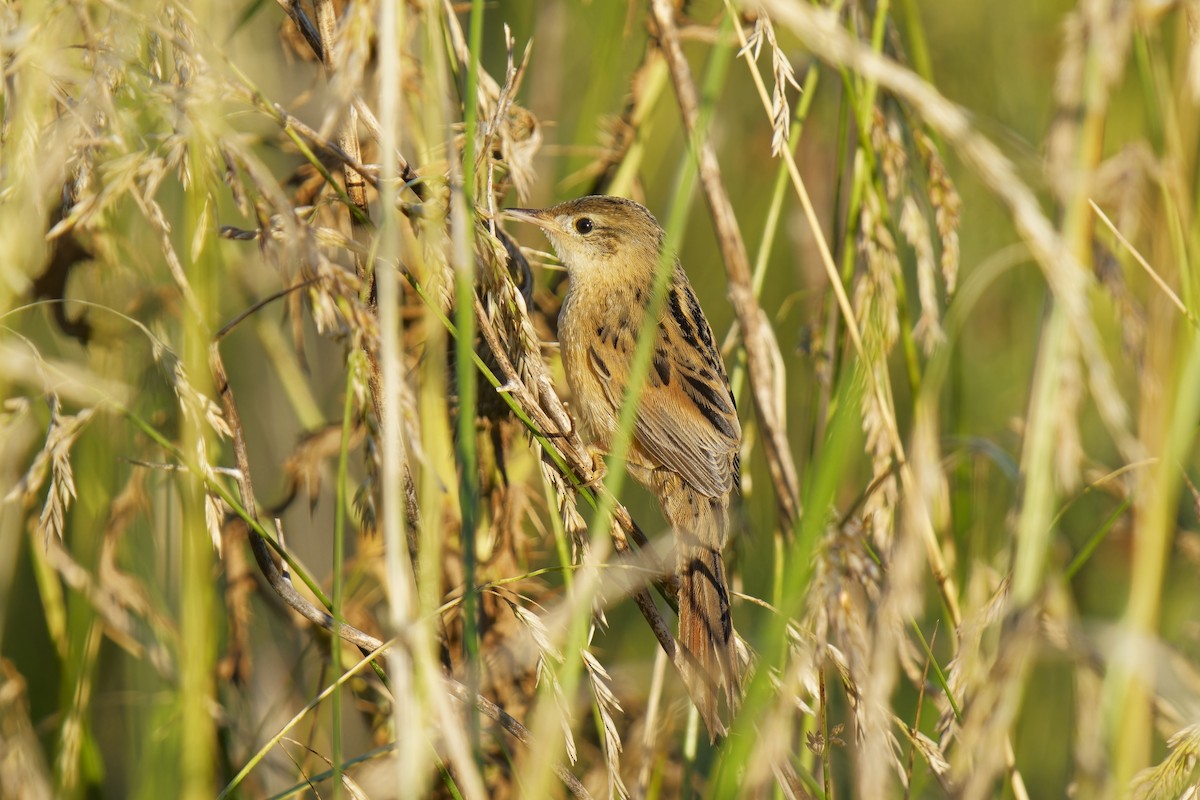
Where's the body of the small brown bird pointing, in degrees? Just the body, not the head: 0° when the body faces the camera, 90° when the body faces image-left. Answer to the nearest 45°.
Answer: approximately 90°
